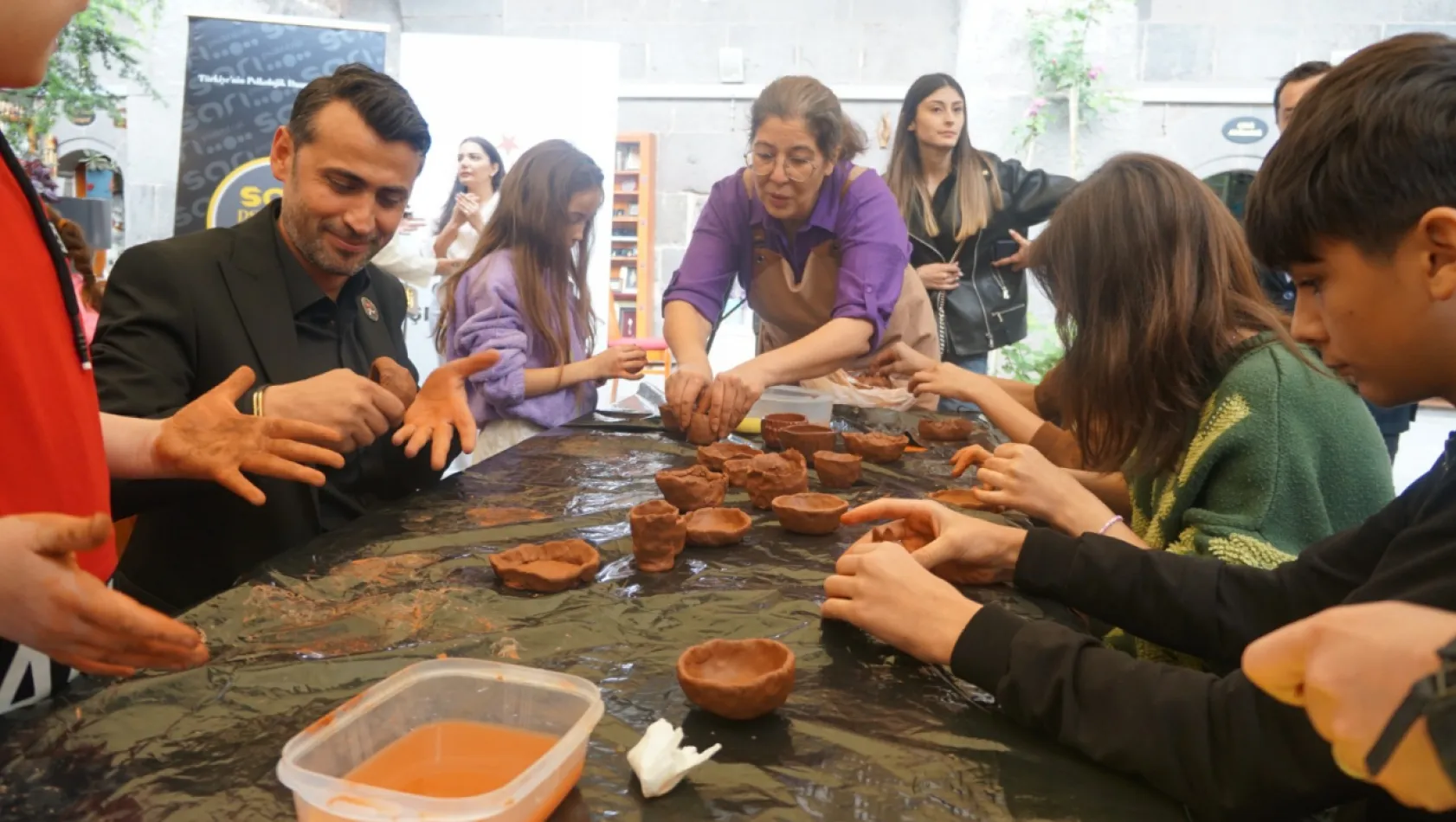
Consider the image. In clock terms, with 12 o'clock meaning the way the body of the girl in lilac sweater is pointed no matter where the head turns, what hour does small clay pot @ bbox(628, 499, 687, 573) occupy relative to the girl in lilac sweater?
The small clay pot is roughly at 3 o'clock from the girl in lilac sweater.

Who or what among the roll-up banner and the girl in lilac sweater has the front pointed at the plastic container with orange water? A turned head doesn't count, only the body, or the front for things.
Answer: the roll-up banner

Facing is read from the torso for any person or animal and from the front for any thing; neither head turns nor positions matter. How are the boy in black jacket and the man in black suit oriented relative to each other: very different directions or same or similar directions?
very different directions

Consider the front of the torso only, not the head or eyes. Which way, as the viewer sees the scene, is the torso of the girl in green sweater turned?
to the viewer's left

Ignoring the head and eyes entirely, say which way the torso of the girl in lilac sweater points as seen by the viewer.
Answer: to the viewer's right

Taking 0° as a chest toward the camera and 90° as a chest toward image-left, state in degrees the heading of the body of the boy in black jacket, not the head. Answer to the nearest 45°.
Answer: approximately 90°

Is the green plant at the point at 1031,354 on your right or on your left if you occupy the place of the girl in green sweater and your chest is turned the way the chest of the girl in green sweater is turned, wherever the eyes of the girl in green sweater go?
on your right

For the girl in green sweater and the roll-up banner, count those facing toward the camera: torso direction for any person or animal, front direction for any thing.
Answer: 1

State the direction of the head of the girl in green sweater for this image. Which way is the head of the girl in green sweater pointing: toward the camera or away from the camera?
away from the camera
